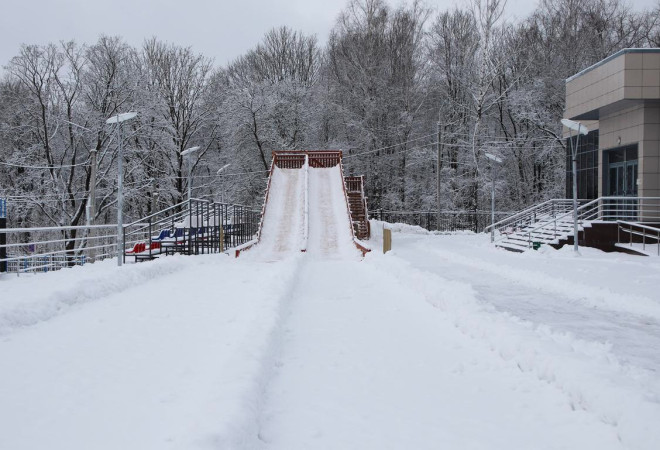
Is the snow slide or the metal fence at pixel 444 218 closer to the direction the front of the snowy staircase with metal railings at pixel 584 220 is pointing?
the snow slide

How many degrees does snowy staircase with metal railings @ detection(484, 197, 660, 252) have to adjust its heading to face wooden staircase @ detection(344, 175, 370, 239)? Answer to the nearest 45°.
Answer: approximately 45° to its right

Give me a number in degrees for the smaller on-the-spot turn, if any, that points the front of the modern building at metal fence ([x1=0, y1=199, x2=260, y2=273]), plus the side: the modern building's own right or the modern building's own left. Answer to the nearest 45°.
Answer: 0° — it already faces it

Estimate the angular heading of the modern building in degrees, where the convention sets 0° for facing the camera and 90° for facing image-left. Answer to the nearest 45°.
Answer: approximately 45°

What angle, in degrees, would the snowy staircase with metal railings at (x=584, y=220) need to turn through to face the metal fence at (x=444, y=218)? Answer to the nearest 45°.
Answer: approximately 90° to its right

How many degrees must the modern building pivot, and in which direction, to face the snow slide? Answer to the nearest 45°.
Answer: approximately 45° to its right

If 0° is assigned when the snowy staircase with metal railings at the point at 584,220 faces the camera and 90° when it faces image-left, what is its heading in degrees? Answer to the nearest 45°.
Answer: approximately 45°
